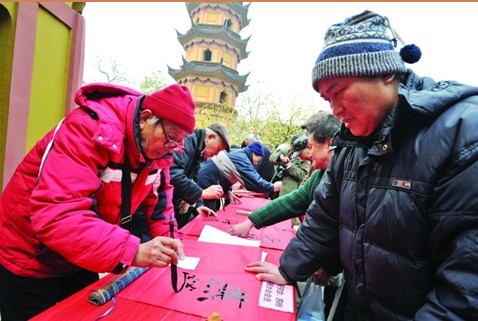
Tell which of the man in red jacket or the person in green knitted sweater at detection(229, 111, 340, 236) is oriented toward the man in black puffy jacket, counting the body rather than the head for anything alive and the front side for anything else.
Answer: the man in red jacket

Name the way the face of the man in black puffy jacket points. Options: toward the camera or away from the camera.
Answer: toward the camera

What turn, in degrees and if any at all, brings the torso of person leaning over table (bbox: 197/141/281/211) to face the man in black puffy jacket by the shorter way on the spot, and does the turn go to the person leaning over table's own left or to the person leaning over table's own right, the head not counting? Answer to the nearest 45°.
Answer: approximately 90° to the person leaning over table's own right

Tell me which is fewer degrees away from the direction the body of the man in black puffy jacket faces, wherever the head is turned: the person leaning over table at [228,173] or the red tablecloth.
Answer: the red tablecloth

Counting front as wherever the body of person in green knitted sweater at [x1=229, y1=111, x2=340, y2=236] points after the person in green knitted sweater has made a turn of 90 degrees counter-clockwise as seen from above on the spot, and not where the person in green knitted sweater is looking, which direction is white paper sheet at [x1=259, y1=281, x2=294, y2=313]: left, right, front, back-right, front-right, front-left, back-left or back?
front

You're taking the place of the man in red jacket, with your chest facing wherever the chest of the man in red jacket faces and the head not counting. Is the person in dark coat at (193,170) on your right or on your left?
on your left

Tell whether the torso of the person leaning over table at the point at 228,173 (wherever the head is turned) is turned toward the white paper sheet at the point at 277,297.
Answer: no

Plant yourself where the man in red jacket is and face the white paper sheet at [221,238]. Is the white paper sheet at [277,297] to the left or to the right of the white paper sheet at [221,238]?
right

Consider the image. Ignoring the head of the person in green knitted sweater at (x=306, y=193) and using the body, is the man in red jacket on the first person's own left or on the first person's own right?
on the first person's own left

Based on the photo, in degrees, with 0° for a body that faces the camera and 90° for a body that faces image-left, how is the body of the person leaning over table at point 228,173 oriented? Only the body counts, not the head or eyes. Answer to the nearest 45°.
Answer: approximately 270°

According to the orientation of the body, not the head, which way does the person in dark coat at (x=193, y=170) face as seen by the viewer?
to the viewer's right

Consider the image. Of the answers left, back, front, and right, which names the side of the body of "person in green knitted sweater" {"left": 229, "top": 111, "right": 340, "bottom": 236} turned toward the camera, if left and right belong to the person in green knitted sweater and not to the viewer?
left

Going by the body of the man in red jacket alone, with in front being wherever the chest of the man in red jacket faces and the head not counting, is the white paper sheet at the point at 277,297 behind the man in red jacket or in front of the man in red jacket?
in front

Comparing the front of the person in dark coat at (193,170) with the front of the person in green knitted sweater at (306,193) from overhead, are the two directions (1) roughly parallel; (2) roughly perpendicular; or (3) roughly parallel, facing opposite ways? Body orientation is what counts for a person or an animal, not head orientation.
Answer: roughly parallel, facing opposite ways
